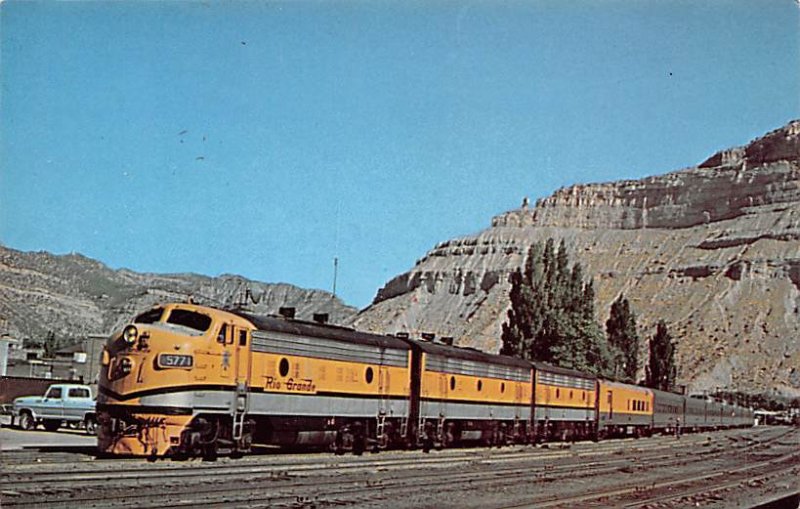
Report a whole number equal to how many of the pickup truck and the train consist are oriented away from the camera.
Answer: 0

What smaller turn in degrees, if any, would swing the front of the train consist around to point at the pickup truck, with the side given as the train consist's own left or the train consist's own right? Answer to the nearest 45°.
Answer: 0° — it already faces it

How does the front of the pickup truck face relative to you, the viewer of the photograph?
facing to the left of the viewer

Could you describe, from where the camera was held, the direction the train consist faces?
facing the viewer and to the left of the viewer

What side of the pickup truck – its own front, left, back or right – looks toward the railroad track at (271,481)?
left
